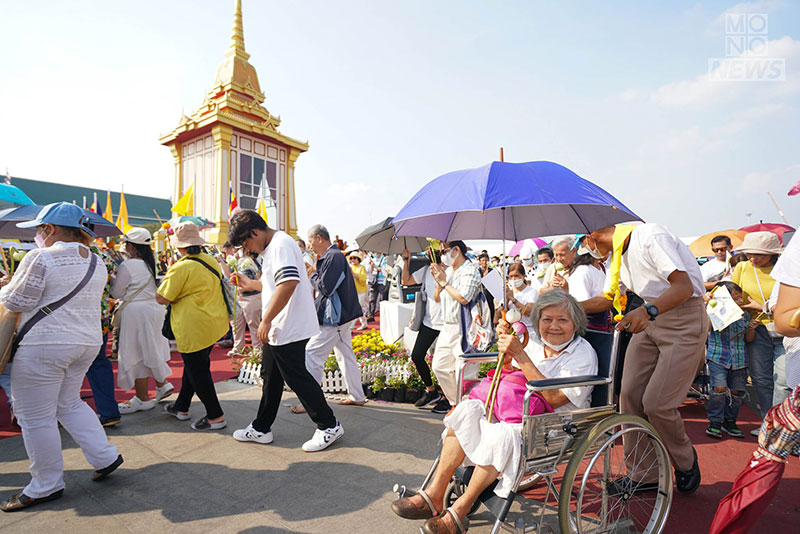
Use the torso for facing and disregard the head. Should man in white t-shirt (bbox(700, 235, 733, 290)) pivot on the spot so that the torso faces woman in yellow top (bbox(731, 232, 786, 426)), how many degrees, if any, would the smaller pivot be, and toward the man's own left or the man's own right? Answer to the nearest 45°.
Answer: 0° — they already face them

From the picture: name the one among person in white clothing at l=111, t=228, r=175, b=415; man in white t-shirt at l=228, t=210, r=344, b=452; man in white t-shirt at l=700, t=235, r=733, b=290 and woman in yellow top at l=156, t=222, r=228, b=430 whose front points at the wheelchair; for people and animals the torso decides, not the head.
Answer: man in white t-shirt at l=700, t=235, r=733, b=290

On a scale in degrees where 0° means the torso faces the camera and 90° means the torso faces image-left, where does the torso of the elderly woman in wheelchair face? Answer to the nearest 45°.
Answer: approximately 45°

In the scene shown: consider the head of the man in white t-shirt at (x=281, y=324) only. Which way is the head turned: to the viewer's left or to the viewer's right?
to the viewer's left

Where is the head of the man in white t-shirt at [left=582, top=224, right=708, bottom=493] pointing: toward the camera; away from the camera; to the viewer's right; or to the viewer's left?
to the viewer's left

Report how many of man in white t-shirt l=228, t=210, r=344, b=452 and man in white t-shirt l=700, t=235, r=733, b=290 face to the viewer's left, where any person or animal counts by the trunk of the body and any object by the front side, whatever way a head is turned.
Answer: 1

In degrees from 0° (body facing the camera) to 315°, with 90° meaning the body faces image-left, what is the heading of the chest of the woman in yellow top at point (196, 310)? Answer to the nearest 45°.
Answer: approximately 135°

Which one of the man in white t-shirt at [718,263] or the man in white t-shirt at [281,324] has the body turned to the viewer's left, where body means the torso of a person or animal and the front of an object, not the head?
the man in white t-shirt at [281,324]

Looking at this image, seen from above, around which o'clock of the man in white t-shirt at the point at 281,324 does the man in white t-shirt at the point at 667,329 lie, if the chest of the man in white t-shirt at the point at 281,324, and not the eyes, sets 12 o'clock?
the man in white t-shirt at the point at 667,329 is roughly at 7 o'clock from the man in white t-shirt at the point at 281,324.

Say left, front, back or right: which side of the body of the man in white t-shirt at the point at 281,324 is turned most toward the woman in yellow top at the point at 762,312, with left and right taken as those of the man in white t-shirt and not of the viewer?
back

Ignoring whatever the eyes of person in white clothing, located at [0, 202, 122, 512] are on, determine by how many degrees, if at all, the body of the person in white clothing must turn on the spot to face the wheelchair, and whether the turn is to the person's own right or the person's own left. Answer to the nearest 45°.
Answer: approximately 180°
